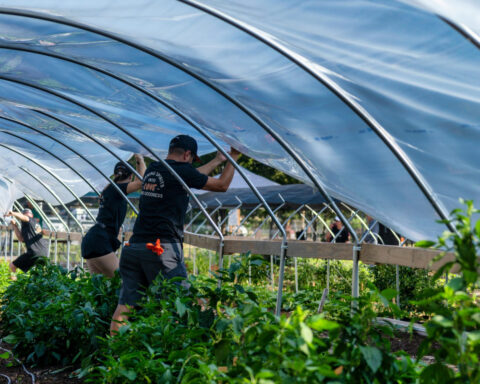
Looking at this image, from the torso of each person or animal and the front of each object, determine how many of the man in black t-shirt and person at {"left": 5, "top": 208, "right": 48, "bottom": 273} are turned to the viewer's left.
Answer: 1

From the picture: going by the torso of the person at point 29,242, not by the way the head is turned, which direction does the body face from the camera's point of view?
to the viewer's left

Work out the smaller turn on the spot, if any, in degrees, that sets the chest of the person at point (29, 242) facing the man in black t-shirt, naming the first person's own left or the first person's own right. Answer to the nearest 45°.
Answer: approximately 90° to the first person's own left

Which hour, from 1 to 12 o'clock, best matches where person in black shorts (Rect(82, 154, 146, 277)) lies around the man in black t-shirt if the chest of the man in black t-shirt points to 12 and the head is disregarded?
The person in black shorts is roughly at 10 o'clock from the man in black t-shirt.

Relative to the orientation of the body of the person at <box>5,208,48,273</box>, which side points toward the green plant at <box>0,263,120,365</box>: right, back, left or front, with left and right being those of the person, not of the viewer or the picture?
left

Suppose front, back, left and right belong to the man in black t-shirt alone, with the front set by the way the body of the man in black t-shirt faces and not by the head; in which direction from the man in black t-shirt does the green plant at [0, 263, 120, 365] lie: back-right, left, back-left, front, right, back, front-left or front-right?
left

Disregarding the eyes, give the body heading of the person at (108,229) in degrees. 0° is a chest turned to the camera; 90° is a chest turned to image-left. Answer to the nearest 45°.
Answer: approximately 225°

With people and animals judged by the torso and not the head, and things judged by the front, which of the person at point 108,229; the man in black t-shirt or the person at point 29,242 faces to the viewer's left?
the person at point 29,242

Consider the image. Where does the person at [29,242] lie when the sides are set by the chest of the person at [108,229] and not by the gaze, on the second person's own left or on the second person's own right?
on the second person's own left

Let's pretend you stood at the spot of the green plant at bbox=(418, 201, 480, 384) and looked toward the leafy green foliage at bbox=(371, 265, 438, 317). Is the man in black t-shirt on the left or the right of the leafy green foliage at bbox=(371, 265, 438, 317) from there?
left
